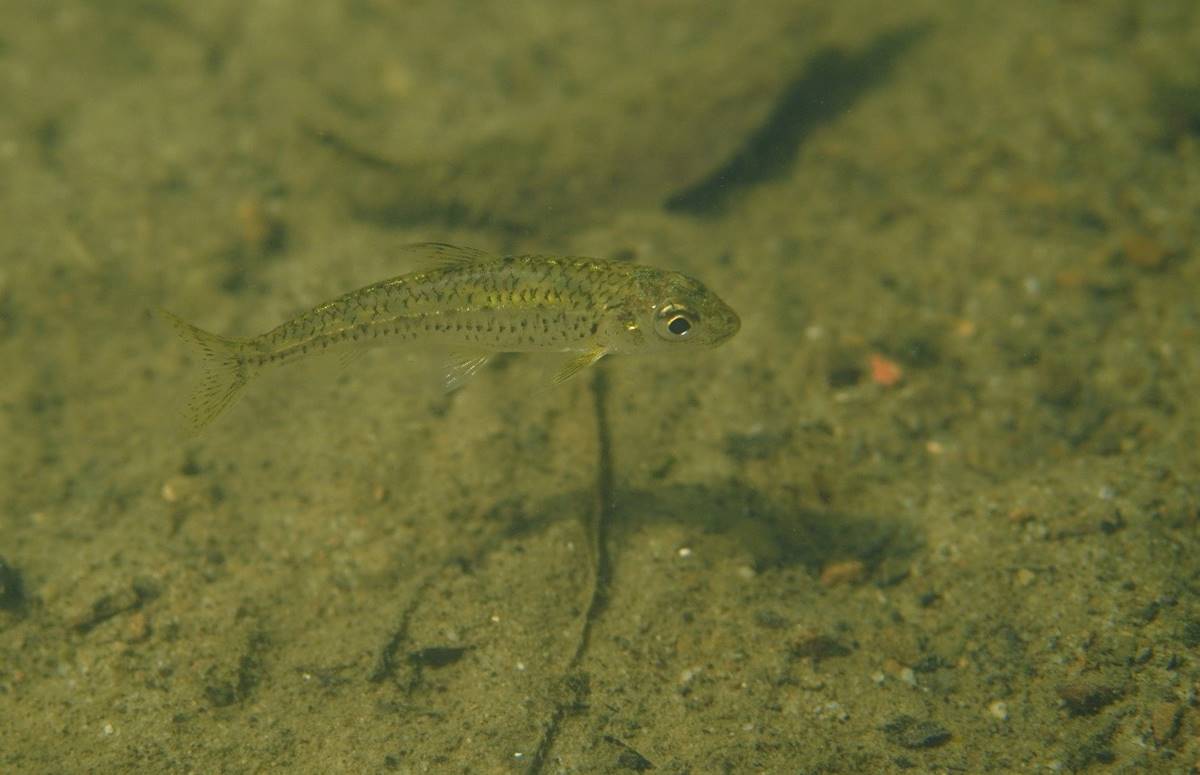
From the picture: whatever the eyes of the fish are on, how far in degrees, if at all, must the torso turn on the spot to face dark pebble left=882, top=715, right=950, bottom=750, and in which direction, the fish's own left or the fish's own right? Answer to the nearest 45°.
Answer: approximately 45° to the fish's own right

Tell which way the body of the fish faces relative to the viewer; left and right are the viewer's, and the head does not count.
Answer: facing to the right of the viewer
